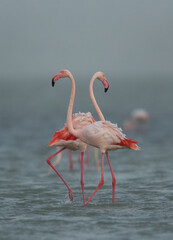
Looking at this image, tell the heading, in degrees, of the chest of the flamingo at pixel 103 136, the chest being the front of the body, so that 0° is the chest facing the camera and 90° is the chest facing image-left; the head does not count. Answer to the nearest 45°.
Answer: approximately 90°
